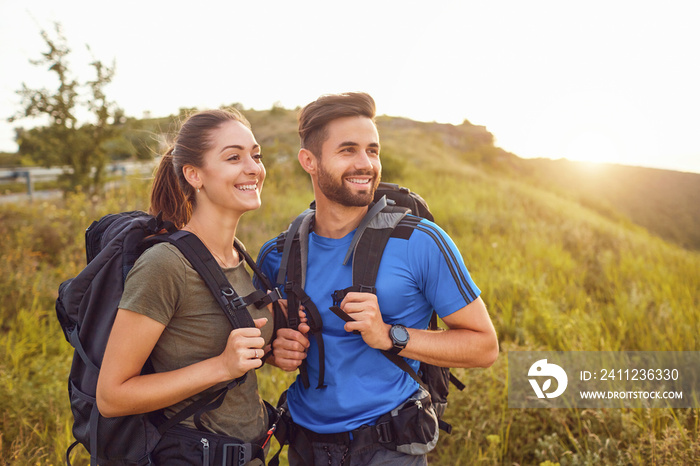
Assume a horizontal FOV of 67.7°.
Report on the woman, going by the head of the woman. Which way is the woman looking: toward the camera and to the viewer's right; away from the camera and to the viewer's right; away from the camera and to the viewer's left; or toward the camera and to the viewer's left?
toward the camera and to the viewer's right

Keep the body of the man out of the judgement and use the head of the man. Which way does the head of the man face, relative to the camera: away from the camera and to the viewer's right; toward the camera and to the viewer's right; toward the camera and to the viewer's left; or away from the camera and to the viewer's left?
toward the camera and to the viewer's right

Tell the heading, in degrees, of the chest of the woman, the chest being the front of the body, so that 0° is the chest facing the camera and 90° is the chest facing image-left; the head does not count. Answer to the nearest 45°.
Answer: approximately 315°

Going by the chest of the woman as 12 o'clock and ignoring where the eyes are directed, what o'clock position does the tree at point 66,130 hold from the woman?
The tree is roughly at 7 o'clock from the woman.

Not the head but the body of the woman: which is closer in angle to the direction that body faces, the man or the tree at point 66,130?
the man
